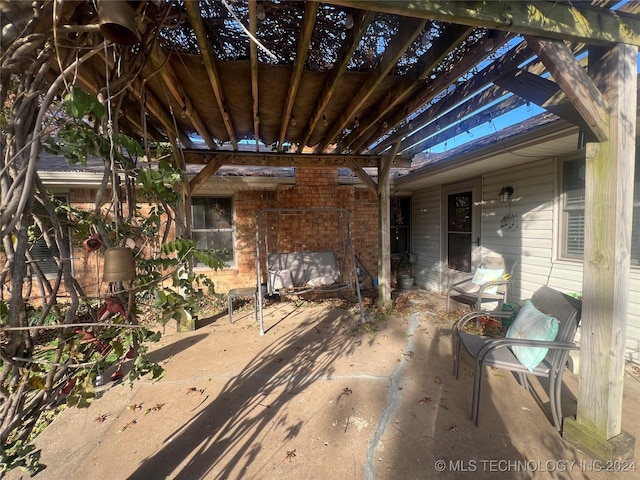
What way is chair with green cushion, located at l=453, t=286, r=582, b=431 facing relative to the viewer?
to the viewer's left

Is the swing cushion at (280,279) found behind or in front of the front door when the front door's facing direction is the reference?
in front

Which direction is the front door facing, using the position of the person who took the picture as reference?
facing the viewer and to the left of the viewer

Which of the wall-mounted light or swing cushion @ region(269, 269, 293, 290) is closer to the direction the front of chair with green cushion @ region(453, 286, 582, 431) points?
the swing cushion

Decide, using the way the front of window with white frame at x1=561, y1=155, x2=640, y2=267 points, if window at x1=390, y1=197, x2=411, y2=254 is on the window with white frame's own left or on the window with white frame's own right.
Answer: on the window with white frame's own right

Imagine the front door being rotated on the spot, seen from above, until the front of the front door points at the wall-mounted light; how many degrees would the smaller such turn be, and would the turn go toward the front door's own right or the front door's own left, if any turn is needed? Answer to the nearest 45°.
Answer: approximately 90° to the front door's own left
